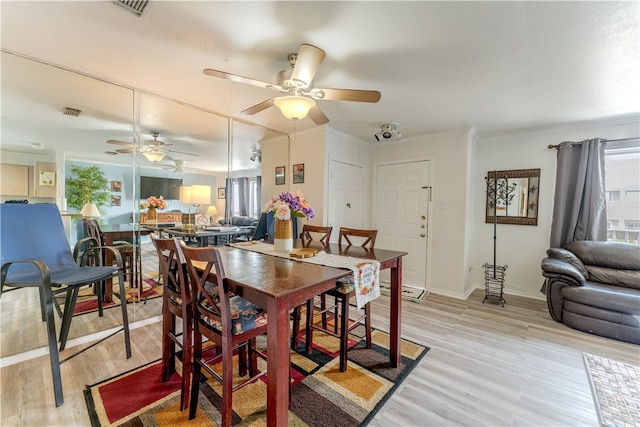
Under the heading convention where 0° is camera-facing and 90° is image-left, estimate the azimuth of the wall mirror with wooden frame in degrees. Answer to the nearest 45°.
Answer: approximately 0°

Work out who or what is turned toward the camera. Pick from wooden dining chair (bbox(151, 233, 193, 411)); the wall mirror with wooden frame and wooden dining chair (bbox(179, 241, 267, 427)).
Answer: the wall mirror with wooden frame

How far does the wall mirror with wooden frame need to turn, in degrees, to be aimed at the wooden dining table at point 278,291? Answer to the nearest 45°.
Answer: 0° — it already faces it

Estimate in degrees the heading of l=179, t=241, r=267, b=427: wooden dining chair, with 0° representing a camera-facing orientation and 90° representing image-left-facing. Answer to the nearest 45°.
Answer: approximately 225°

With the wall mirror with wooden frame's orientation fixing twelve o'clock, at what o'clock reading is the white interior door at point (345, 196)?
The white interior door is roughly at 2 o'clock from the wall mirror with wooden frame.

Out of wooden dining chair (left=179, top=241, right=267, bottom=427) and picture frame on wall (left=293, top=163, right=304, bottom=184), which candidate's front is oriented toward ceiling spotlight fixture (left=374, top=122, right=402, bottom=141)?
the wooden dining chair

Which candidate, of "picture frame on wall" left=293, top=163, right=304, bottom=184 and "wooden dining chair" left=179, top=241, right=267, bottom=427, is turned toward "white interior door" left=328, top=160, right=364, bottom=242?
the wooden dining chair

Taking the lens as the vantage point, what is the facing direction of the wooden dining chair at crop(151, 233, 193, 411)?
facing away from the viewer and to the right of the viewer

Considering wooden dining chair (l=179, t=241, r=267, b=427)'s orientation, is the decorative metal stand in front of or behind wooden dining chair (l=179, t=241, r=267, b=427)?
in front

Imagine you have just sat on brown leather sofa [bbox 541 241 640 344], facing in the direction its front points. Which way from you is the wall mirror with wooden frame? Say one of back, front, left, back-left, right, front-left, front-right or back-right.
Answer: right

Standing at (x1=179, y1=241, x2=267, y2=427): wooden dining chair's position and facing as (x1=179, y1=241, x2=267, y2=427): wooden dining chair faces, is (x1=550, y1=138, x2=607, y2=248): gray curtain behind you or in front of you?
in front

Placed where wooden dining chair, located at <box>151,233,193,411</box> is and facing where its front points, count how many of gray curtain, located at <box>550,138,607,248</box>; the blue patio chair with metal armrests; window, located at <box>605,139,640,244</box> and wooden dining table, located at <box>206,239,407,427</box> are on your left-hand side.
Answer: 1

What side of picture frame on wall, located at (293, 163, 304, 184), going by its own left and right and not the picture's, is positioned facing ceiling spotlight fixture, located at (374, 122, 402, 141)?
left

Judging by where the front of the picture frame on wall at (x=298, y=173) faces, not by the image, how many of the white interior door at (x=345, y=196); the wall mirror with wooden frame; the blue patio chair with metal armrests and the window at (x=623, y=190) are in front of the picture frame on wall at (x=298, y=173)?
1
